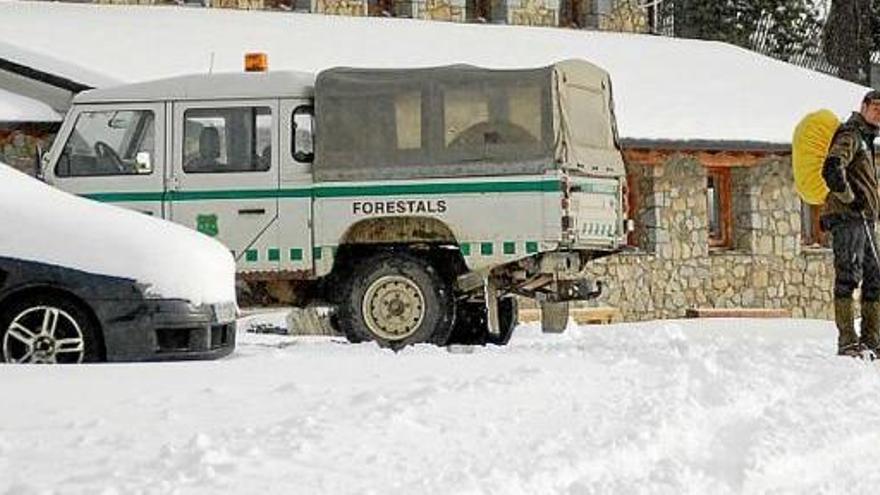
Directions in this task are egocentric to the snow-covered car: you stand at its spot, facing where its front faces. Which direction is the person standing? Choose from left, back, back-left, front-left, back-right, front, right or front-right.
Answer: front-left

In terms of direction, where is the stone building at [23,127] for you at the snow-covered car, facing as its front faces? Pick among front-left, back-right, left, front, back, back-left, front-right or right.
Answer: back-left

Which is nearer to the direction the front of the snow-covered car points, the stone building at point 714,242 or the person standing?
the person standing

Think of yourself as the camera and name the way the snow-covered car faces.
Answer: facing the viewer and to the right of the viewer

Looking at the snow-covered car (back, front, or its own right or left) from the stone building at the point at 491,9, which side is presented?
left

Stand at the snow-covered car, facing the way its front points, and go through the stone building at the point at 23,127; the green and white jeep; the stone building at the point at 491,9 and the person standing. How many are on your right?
0

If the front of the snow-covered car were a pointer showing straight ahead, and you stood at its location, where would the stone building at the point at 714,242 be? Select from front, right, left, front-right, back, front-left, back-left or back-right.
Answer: left

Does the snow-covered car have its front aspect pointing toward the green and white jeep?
no

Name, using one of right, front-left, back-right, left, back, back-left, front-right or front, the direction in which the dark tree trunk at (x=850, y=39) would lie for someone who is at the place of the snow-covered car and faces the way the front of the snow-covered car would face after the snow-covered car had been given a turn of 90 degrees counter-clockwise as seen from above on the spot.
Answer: front

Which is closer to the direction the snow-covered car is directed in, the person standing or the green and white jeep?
the person standing

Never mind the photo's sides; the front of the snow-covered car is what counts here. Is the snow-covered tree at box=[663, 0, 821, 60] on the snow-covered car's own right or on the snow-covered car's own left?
on the snow-covered car's own left

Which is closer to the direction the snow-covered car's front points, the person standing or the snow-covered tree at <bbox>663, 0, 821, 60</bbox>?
the person standing
